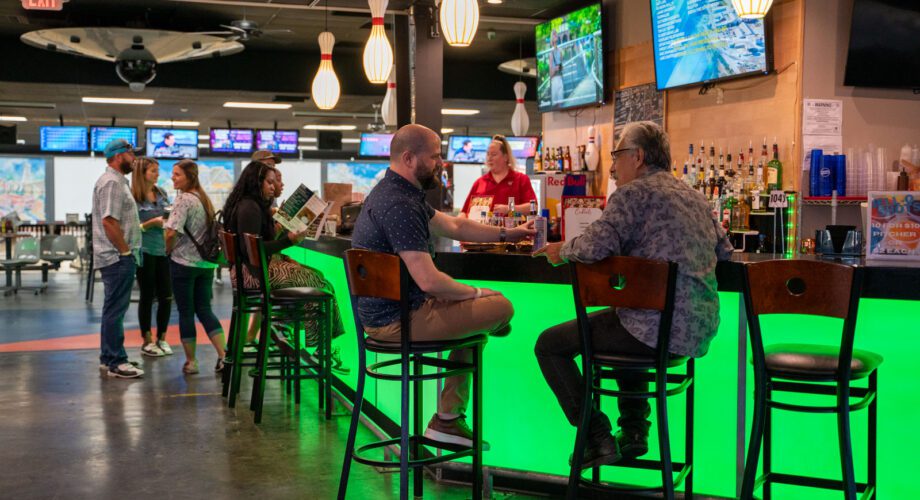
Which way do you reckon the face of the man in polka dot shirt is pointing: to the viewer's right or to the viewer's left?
to the viewer's right

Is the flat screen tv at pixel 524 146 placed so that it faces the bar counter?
yes

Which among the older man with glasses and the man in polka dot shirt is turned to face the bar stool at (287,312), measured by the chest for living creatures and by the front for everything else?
the older man with glasses

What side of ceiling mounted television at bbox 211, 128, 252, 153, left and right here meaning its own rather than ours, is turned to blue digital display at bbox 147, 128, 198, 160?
right

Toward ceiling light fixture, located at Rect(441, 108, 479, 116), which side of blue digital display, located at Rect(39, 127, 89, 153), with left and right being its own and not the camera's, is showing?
left

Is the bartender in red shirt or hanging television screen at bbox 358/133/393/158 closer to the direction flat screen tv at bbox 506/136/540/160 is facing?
the bartender in red shirt

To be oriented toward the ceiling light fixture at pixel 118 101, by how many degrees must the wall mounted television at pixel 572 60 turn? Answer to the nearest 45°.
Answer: approximately 90° to its right

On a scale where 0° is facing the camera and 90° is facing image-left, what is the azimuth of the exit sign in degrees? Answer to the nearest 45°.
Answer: approximately 0°

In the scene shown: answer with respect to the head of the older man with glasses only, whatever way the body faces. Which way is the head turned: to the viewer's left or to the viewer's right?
to the viewer's left

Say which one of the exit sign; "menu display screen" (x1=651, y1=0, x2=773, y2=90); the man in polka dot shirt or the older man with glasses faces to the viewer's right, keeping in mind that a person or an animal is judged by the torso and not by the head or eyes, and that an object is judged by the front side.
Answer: the man in polka dot shirt
